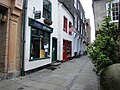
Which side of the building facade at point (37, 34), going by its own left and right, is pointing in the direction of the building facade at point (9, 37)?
right

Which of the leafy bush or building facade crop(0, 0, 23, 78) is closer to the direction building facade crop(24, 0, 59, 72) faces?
the leafy bush

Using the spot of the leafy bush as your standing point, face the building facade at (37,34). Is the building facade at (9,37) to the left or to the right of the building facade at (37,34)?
left

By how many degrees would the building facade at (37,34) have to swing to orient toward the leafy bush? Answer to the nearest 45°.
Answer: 0° — it already faces it

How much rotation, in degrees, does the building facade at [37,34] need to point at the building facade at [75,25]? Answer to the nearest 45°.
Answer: approximately 135° to its left

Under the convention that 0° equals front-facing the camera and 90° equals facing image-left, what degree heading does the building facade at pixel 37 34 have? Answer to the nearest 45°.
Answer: approximately 315°
